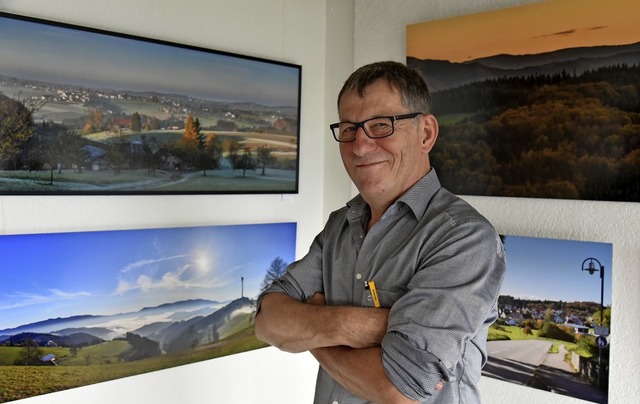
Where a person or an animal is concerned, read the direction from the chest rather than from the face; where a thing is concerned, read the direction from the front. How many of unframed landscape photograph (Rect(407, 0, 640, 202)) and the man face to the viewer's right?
0

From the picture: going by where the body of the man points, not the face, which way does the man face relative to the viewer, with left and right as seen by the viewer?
facing the viewer and to the left of the viewer

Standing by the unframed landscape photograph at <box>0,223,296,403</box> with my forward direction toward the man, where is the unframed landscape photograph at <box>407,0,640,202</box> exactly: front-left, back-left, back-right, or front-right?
front-left

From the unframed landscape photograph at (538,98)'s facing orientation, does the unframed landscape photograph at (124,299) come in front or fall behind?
in front

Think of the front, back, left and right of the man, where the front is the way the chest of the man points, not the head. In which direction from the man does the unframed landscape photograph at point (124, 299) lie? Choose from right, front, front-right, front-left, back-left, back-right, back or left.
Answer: right

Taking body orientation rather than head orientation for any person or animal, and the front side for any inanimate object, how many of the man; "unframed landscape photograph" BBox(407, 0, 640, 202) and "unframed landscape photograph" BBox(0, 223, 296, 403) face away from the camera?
0

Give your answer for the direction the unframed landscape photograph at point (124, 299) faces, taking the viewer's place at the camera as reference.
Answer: facing the viewer and to the right of the viewer

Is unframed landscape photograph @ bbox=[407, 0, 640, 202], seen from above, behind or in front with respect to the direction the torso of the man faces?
behind
